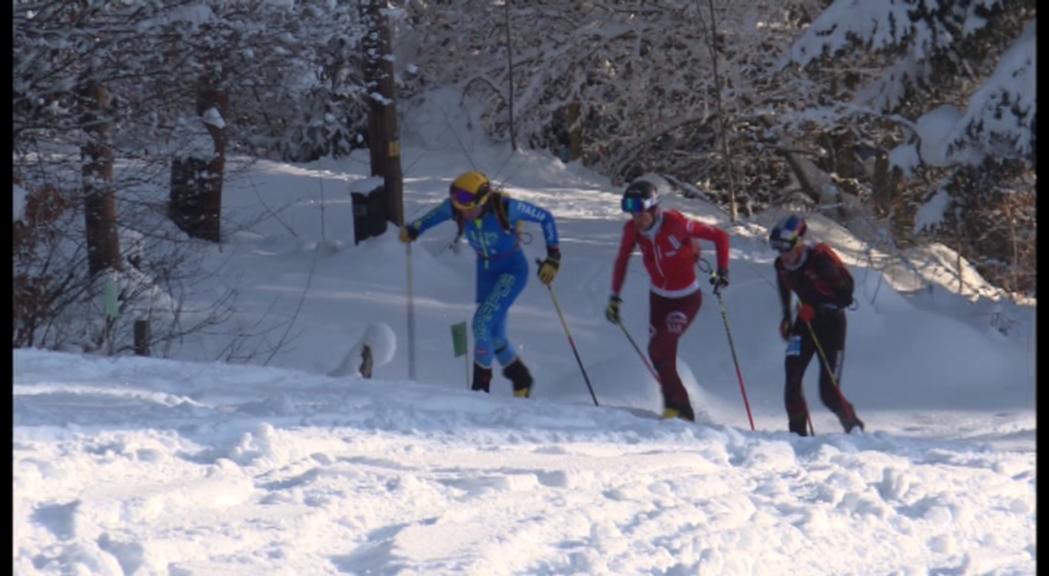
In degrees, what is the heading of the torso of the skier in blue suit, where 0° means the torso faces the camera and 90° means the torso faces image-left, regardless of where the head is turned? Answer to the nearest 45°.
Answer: approximately 45°

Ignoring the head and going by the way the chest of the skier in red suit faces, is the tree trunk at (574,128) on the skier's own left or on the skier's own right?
on the skier's own right

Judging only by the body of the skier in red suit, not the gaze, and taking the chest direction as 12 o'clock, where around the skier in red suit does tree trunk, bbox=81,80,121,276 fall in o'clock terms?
The tree trunk is roughly at 2 o'clock from the skier in red suit.

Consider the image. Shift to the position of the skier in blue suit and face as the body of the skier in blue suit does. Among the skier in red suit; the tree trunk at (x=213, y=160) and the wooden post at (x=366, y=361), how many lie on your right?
2

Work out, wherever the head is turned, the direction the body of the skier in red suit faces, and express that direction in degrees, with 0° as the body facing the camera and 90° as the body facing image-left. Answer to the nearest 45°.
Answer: approximately 45°

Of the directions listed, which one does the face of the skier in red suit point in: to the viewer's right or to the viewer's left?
to the viewer's left

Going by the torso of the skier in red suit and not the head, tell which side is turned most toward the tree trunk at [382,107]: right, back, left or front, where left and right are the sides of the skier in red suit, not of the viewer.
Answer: right

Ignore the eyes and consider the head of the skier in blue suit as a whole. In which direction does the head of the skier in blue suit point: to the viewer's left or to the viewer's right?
to the viewer's left

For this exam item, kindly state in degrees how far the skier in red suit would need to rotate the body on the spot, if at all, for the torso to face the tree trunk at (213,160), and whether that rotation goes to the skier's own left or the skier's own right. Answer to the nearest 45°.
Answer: approximately 90° to the skier's own right

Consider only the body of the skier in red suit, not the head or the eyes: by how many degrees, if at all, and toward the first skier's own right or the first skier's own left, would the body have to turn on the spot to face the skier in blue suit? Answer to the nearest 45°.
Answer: approximately 45° to the first skier's own right

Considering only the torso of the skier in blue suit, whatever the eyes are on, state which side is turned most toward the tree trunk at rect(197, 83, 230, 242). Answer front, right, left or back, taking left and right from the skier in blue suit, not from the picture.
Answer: right
